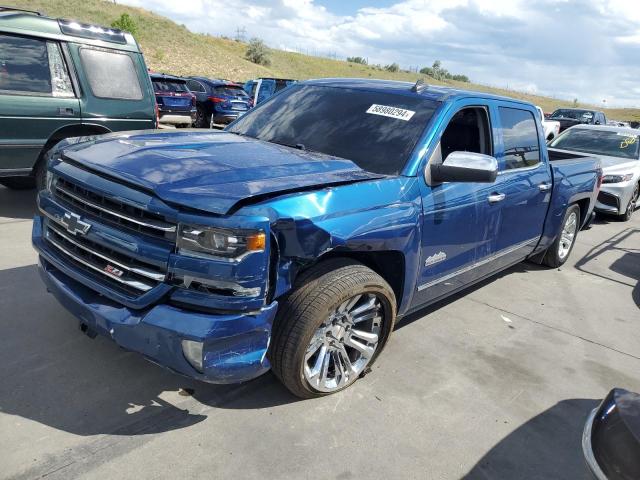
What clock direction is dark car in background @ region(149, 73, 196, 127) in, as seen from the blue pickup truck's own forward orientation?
The dark car in background is roughly at 4 o'clock from the blue pickup truck.

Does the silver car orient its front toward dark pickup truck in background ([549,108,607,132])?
no

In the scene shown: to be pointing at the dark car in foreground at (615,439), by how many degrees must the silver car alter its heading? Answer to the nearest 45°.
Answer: approximately 45° to its left

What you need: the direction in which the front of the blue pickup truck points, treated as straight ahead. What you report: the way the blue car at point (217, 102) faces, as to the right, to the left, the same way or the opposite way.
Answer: to the right

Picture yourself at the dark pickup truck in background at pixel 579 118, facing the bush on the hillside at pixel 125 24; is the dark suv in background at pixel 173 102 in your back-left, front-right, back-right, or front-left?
front-left

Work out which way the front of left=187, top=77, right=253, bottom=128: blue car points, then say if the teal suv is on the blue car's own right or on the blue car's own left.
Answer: on the blue car's own left

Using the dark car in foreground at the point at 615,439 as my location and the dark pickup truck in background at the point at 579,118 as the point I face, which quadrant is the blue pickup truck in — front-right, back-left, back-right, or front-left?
front-left

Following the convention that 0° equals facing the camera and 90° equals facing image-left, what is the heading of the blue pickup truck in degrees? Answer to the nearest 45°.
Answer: approximately 45°

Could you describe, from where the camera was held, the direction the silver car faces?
facing the viewer and to the left of the viewer

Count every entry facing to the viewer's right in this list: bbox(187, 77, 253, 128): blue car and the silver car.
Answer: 0

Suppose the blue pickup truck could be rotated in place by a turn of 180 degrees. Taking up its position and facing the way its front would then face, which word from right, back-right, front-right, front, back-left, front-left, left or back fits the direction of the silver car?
front

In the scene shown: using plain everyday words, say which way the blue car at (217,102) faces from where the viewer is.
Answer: facing away from the viewer and to the left of the viewer

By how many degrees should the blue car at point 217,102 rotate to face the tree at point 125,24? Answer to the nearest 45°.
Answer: approximately 45° to its right

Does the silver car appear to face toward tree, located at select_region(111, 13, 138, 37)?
no

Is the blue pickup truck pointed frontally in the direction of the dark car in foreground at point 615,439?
no

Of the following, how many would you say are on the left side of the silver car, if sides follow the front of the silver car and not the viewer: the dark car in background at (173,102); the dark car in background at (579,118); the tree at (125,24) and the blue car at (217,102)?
0

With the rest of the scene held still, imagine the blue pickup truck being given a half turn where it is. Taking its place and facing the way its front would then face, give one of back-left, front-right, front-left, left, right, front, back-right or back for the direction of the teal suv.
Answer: left
